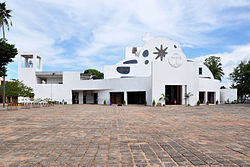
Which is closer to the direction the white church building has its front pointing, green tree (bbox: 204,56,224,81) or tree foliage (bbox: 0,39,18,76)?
the tree foliage

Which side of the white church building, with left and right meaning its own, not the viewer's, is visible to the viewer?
front

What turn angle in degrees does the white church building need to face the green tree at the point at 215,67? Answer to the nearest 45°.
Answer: approximately 135° to its left

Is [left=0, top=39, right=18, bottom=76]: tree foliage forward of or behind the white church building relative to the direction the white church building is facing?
forward
